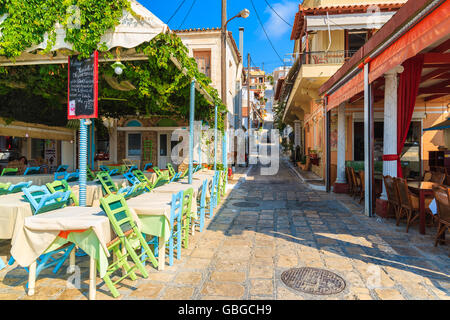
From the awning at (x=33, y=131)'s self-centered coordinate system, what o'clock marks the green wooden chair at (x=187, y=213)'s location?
The green wooden chair is roughly at 1 o'clock from the awning.

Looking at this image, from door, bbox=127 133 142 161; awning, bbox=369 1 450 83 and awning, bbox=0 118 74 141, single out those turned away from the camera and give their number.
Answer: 0

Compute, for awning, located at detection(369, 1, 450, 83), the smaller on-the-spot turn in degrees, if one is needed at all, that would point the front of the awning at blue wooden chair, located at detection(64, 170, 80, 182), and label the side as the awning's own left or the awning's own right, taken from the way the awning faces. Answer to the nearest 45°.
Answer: approximately 45° to the awning's own right

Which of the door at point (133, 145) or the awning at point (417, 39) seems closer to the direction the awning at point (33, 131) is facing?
the awning

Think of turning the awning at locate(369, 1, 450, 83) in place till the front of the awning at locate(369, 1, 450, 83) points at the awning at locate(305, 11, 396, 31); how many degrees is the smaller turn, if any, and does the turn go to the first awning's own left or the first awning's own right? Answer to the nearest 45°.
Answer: approximately 135° to the first awning's own right

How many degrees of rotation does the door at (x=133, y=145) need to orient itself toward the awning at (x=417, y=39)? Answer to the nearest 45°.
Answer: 0° — it already faces it

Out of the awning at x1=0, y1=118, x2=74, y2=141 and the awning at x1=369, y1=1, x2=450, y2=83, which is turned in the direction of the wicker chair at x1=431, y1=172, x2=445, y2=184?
the awning at x1=0, y1=118, x2=74, y2=141

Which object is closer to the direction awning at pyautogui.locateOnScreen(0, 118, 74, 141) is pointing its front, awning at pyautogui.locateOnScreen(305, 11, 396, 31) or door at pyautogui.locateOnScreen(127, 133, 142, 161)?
the awning
